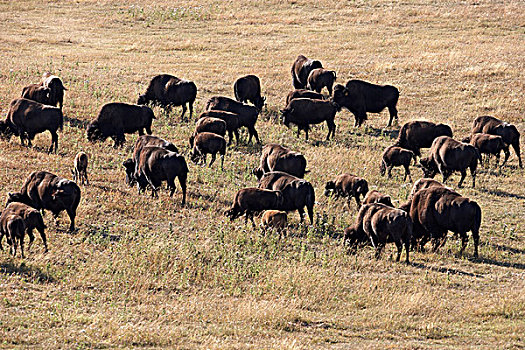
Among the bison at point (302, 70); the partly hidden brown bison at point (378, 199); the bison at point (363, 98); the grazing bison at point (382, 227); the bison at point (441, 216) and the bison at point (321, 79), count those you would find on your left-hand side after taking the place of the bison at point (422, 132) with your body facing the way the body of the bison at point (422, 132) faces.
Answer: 3

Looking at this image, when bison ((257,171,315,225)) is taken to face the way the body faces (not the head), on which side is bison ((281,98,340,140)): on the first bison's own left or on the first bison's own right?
on the first bison's own right

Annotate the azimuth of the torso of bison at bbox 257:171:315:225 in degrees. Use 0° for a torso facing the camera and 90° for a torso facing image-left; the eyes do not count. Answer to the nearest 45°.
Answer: approximately 90°

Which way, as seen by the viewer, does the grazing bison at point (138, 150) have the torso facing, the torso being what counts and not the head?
to the viewer's left

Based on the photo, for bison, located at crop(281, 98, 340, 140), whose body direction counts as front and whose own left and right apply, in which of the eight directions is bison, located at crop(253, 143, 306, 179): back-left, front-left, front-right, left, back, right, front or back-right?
left

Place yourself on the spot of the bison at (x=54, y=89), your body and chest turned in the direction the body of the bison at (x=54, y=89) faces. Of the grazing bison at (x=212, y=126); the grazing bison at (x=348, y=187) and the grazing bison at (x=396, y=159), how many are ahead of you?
3

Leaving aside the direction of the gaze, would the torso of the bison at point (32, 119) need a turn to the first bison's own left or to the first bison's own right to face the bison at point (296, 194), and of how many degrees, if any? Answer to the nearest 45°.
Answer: approximately 135° to the first bison's own left

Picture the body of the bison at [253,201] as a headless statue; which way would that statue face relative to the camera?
to the viewer's left

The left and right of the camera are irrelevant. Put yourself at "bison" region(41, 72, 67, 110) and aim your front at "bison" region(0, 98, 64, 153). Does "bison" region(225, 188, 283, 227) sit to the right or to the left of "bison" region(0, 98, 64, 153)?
left

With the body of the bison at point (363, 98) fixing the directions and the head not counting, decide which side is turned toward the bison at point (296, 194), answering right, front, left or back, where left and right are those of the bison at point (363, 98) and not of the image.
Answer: left

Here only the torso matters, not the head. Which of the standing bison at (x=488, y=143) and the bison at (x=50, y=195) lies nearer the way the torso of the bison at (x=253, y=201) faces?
the bison

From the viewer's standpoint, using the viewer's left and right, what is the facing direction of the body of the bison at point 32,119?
facing to the left of the viewer

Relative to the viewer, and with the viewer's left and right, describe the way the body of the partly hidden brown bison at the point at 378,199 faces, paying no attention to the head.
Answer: facing to the left of the viewer
